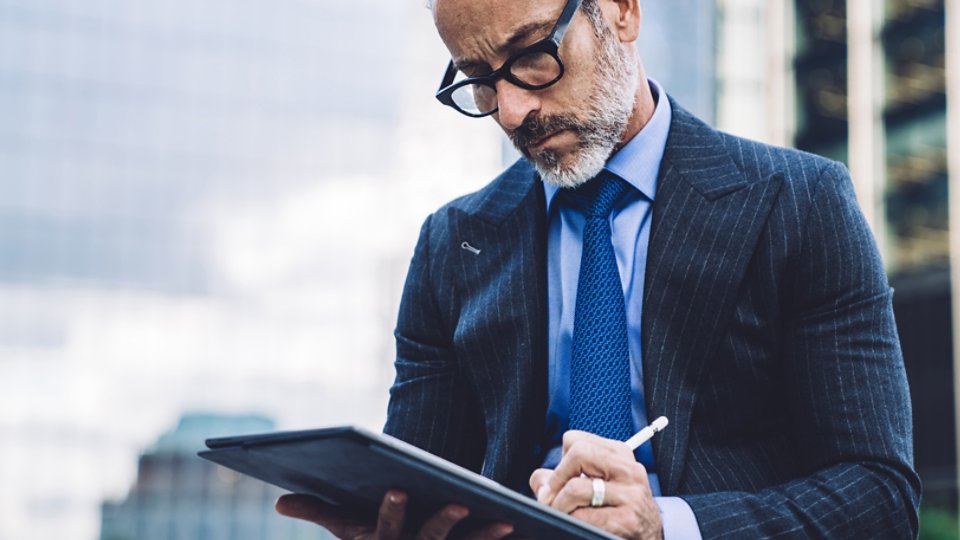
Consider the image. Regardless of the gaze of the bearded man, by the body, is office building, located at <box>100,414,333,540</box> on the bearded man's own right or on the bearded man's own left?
on the bearded man's own right

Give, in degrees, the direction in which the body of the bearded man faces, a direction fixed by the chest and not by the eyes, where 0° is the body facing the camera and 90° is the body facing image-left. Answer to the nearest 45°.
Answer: approximately 45°

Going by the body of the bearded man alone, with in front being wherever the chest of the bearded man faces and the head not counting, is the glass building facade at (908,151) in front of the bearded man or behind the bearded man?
behind
